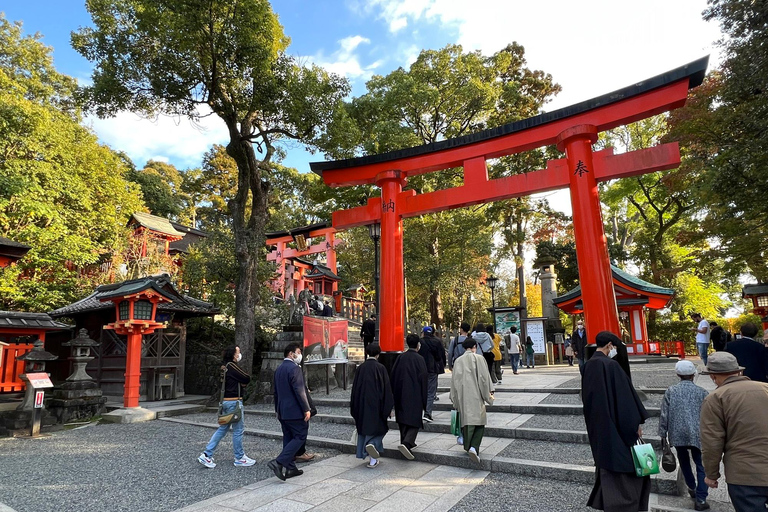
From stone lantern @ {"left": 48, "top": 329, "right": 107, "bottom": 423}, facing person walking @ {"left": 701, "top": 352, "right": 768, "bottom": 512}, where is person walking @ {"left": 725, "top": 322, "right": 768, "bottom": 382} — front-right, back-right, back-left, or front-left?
front-left

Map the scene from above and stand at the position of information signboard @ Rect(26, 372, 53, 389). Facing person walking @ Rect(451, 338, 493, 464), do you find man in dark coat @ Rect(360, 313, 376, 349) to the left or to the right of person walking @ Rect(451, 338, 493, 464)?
left

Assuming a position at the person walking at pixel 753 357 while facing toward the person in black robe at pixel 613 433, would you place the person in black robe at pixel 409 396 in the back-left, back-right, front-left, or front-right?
front-right

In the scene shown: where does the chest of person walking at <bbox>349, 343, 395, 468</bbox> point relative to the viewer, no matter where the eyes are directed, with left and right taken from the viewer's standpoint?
facing away from the viewer

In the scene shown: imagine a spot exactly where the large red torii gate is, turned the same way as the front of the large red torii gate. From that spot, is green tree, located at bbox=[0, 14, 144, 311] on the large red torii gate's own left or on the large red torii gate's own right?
on the large red torii gate's own right

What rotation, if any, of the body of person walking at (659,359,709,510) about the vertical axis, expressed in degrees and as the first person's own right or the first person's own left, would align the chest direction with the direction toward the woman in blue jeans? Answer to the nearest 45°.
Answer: approximately 90° to the first person's own left

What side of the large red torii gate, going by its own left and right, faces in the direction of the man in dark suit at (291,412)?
front

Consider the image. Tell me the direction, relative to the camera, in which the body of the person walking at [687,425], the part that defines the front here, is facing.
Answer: away from the camera

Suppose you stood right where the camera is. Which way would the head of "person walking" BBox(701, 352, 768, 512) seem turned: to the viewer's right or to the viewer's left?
to the viewer's left

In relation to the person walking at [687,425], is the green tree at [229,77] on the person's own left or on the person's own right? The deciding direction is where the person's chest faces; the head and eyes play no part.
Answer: on the person's own left

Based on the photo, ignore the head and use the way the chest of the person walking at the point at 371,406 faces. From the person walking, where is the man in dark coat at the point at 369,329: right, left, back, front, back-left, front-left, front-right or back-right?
front
